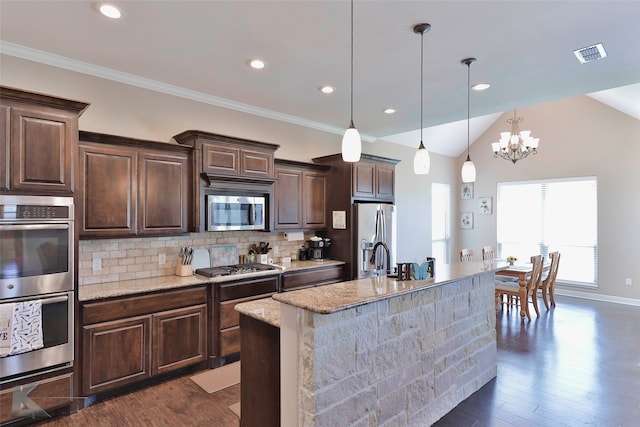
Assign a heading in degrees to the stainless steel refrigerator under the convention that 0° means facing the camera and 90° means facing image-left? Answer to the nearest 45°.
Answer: approximately 315°

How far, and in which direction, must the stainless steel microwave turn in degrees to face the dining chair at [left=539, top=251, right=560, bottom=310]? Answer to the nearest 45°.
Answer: approximately 45° to its left

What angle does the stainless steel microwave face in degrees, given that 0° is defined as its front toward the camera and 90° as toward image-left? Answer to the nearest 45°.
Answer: approximately 315°

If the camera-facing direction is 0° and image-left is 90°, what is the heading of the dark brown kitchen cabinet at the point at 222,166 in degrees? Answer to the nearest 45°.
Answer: approximately 315°
